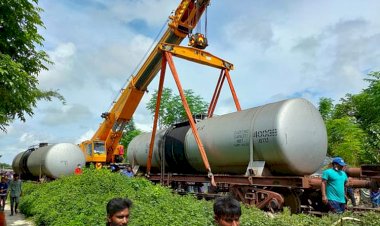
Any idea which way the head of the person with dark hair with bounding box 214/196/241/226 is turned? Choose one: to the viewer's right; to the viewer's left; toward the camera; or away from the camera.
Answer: toward the camera

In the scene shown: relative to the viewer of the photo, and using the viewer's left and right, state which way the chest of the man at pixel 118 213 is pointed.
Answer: facing the viewer and to the right of the viewer

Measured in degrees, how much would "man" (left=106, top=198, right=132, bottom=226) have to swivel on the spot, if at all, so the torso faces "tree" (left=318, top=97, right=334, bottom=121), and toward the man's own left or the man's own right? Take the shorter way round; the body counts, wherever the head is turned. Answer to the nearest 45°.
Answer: approximately 90° to the man's own left

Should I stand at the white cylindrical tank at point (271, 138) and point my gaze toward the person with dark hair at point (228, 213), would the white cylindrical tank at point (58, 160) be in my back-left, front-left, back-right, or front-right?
back-right

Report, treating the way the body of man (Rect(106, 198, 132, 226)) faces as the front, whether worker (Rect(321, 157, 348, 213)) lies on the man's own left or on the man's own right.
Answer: on the man's own left

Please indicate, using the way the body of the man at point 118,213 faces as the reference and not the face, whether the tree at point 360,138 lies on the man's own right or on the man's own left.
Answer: on the man's own left

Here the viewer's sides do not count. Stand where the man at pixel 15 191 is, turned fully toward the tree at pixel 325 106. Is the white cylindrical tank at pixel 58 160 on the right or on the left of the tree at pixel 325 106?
left

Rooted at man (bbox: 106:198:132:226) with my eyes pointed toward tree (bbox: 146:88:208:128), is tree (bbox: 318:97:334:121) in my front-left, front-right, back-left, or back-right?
front-right

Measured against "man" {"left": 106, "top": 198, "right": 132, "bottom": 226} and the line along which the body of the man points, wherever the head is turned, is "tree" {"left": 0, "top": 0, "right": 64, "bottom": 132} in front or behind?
behind
